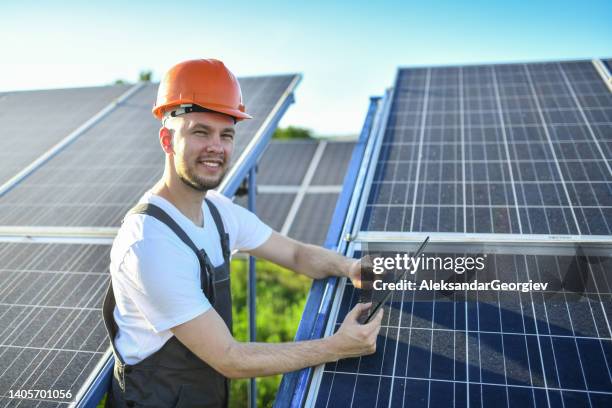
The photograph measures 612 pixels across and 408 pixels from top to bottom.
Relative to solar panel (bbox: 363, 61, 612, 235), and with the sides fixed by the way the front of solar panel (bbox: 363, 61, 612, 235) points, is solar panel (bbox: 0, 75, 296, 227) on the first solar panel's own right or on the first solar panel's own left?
on the first solar panel's own right

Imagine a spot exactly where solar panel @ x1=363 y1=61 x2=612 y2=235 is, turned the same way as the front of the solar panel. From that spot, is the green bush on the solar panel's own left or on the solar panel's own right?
on the solar panel's own right

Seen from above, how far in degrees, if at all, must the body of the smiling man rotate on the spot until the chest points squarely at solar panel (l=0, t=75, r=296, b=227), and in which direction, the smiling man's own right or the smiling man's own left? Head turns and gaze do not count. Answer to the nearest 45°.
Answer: approximately 180°
